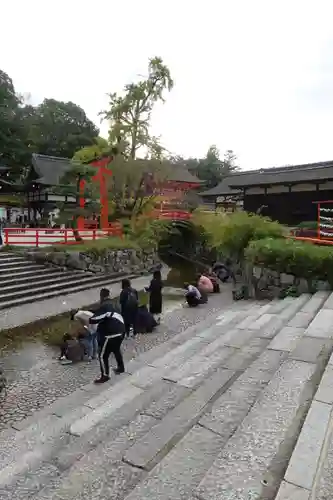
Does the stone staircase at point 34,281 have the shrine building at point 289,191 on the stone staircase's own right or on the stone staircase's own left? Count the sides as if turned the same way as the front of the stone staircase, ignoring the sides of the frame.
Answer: on the stone staircase's own left

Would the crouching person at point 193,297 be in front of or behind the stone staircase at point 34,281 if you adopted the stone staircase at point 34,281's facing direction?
in front

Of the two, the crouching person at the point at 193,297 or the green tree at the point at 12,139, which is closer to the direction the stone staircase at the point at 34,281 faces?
the crouching person

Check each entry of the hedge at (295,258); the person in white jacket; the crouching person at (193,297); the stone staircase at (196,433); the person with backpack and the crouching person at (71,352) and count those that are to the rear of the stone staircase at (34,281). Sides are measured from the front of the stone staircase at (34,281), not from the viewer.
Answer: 0

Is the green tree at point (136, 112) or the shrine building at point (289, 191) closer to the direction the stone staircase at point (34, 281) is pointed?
the shrine building

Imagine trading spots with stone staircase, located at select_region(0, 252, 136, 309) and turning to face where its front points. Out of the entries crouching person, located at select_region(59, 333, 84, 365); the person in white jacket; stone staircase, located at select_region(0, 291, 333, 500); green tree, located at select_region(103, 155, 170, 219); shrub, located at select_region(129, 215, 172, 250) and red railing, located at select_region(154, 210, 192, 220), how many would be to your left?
3

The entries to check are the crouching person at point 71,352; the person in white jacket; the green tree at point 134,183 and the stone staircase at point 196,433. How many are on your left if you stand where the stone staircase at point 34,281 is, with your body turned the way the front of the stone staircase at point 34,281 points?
1

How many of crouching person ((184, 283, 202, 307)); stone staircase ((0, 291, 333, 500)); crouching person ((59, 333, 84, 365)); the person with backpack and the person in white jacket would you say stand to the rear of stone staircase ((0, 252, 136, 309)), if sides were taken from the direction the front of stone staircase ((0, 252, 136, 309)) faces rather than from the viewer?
0

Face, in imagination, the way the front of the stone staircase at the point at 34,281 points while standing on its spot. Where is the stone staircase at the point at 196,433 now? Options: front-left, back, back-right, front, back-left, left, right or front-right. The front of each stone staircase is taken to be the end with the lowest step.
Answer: front-right

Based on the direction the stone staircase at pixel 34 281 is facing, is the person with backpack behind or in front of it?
in front

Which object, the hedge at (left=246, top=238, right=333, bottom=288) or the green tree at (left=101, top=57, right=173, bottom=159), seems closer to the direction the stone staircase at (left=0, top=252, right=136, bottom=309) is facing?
the hedge

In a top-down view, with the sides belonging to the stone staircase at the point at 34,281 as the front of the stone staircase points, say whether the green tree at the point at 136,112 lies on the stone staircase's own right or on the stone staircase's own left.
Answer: on the stone staircase's own left

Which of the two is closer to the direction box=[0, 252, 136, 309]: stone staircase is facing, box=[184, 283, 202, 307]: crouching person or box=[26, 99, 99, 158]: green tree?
the crouching person

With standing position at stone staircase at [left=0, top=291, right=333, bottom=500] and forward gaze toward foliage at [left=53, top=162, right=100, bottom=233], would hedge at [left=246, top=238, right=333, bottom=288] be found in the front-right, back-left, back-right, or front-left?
front-right

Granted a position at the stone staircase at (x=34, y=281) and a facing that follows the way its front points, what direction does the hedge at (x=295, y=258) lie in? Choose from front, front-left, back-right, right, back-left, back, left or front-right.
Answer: front

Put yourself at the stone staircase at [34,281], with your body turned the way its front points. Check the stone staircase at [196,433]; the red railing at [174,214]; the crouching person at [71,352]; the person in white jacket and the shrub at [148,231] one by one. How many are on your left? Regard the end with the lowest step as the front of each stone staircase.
2

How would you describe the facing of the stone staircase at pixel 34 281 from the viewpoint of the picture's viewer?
facing the viewer and to the right of the viewer

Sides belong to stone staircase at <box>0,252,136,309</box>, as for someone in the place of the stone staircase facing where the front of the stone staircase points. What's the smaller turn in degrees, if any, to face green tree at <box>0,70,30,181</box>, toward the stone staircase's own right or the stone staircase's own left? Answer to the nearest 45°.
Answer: approximately 135° to the stone staircase's own left

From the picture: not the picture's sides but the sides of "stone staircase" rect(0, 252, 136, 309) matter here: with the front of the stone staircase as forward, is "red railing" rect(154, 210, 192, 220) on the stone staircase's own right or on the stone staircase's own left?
on the stone staircase's own left

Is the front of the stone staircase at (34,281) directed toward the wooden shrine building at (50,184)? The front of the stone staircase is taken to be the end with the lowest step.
no

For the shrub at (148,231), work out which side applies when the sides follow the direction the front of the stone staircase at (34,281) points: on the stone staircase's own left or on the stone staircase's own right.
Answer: on the stone staircase's own left
